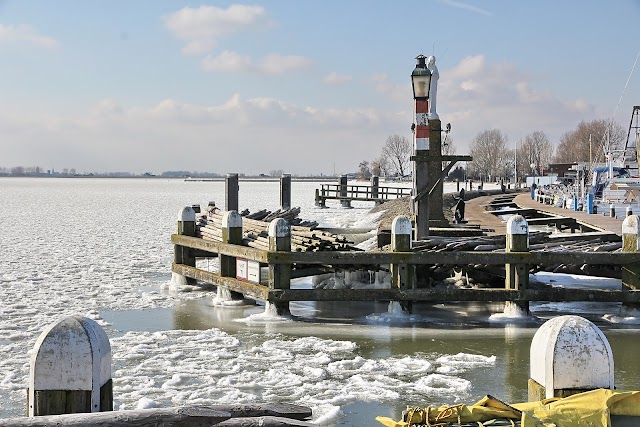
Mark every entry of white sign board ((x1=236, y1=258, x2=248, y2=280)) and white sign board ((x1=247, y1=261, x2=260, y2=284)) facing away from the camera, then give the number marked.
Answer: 0

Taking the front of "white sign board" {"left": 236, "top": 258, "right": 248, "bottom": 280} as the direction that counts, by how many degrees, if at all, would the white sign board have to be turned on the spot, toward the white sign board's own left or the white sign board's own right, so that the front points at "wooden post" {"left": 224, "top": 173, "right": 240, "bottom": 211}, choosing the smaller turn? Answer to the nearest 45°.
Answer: approximately 135° to the white sign board's own right

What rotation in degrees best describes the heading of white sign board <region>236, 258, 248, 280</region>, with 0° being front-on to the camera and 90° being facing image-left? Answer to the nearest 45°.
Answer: approximately 45°

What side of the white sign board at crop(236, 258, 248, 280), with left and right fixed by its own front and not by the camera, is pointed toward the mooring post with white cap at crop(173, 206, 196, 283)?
right

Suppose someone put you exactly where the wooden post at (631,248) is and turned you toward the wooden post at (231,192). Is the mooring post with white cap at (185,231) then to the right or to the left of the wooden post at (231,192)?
left

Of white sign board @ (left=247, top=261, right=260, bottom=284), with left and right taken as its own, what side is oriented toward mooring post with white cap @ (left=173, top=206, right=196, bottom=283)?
right
